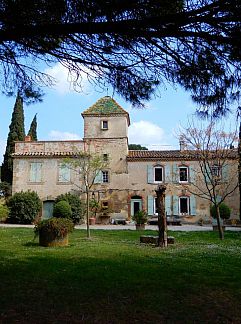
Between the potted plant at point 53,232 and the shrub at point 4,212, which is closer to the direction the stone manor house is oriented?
the potted plant

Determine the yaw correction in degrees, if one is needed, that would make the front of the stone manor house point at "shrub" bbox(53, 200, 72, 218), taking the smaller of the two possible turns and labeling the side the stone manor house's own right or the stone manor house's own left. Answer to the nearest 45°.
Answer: approximately 45° to the stone manor house's own right

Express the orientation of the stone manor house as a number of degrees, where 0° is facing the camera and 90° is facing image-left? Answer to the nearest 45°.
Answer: approximately 0°

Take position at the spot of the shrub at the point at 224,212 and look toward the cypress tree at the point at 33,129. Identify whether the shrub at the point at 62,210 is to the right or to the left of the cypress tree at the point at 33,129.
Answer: left

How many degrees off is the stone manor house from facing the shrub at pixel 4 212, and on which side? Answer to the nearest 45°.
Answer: approximately 45° to its right

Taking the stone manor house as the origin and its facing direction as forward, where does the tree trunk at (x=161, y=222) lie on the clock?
The tree trunk is roughly at 12 o'clock from the stone manor house.

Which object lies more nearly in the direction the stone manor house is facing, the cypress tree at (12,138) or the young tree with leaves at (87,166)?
the young tree with leaves

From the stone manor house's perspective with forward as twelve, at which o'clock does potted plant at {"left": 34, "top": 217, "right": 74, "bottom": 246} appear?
The potted plant is roughly at 12 o'clock from the stone manor house.

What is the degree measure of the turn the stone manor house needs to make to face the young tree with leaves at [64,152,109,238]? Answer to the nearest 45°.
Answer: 0° — it already faces it

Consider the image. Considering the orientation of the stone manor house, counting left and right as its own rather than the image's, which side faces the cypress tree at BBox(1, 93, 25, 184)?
right

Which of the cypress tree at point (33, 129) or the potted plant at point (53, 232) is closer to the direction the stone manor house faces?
the potted plant

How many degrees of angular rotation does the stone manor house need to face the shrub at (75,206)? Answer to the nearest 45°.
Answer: approximately 45° to its right
